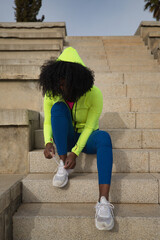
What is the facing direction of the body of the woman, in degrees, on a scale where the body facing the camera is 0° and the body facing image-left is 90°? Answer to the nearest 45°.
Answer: approximately 0°

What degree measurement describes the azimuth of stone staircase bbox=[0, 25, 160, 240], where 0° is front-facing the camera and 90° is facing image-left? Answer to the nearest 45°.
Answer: approximately 0°
